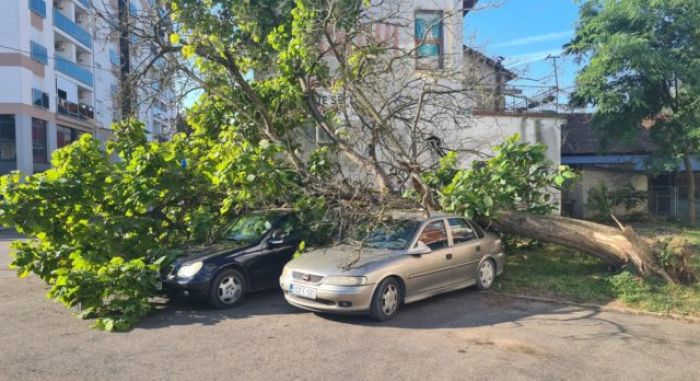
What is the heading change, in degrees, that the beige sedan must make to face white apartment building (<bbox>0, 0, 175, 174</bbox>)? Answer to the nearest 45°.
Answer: approximately 90° to its right

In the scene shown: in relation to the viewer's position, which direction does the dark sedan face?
facing the viewer and to the left of the viewer

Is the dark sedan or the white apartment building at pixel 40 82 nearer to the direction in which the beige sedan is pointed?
the dark sedan

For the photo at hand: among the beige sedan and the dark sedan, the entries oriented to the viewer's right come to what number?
0

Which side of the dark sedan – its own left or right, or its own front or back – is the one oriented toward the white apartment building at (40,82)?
right

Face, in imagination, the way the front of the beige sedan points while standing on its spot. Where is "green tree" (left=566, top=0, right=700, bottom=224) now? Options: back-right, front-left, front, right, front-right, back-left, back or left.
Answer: back

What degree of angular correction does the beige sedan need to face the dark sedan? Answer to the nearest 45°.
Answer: approximately 45° to its right

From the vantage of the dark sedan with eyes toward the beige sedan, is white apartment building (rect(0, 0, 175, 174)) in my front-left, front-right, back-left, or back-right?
back-left
